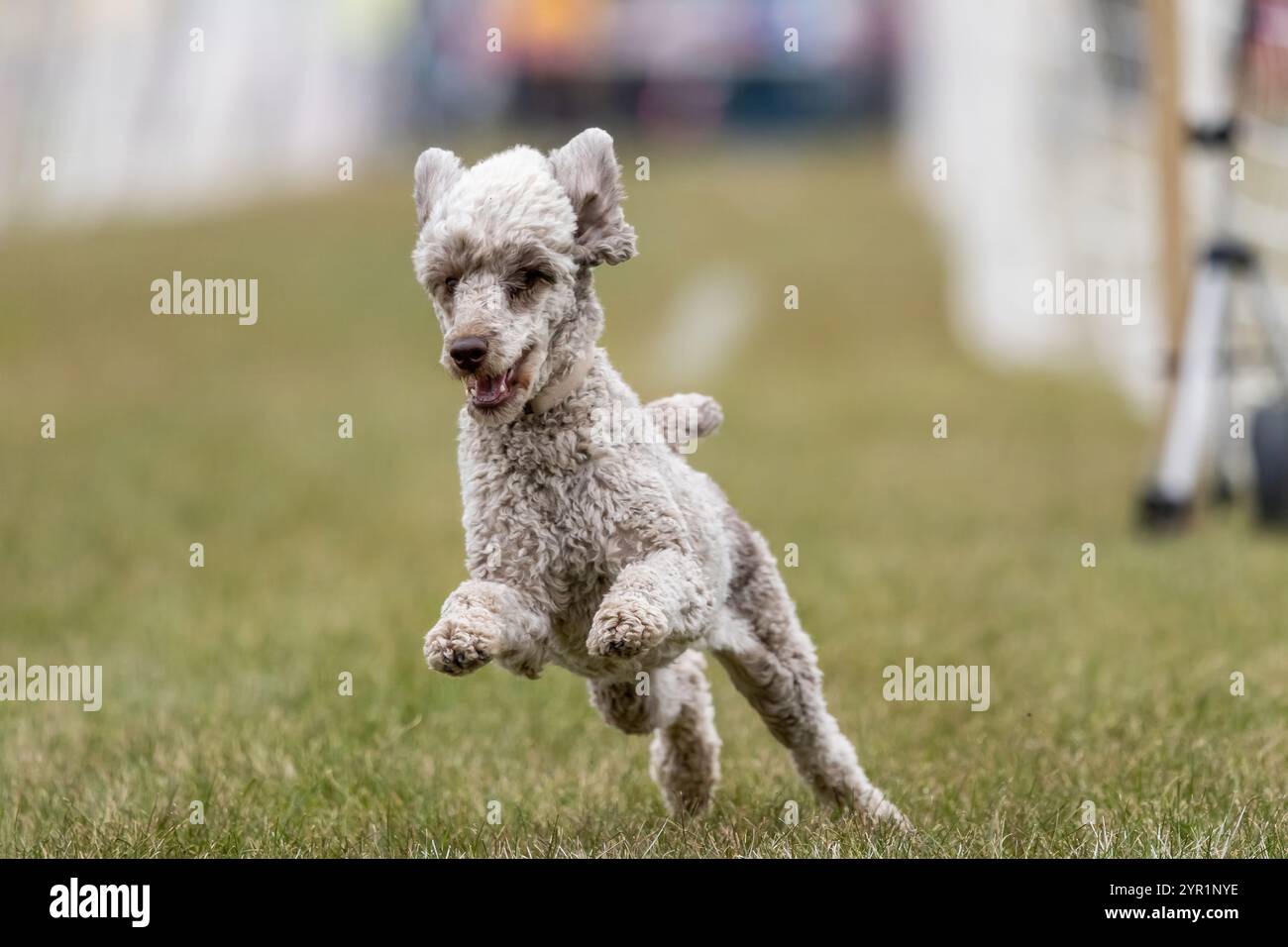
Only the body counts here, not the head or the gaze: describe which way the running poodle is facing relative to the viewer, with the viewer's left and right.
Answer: facing the viewer and to the left of the viewer
